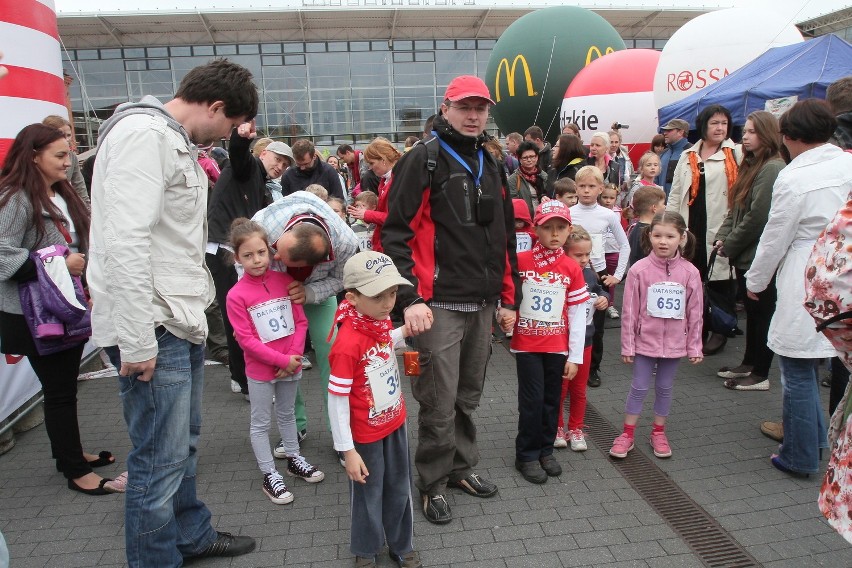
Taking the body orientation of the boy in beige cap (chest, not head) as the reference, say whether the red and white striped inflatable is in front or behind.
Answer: behind

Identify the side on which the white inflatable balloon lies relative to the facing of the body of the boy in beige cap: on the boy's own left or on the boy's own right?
on the boy's own left

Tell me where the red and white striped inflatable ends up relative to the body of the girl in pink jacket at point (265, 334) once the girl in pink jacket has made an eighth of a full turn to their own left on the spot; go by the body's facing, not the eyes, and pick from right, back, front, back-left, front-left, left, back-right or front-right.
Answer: back-left

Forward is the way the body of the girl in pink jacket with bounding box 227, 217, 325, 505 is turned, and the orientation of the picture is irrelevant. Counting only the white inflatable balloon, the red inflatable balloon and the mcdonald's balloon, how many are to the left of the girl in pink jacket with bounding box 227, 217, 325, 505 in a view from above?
3

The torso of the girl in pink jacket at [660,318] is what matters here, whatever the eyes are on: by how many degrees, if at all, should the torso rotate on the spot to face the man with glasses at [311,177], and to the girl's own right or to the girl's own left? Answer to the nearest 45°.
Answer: approximately 90° to the girl's own right

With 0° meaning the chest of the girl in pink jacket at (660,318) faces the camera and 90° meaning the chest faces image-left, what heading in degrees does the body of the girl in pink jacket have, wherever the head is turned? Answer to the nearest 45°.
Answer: approximately 0°

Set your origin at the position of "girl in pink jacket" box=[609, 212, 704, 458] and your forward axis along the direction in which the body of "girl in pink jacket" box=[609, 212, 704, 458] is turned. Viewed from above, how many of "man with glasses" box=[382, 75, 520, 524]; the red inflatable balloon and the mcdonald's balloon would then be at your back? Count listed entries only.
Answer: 2

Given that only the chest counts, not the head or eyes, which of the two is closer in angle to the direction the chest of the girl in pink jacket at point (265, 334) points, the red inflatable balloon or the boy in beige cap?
the boy in beige cap

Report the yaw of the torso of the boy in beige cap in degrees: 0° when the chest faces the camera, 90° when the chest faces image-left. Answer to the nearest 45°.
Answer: approximately 315°
